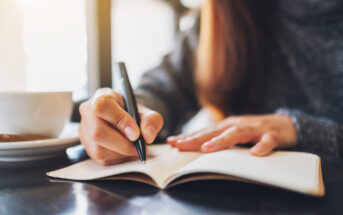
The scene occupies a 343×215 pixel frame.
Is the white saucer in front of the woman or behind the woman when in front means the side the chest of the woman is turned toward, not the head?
in front

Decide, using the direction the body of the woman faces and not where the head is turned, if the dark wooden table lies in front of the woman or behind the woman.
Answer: in front

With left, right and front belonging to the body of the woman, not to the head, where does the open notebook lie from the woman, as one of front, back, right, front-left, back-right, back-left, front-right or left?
front-left

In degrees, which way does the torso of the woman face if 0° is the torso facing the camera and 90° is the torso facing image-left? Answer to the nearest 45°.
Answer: approximately 45°

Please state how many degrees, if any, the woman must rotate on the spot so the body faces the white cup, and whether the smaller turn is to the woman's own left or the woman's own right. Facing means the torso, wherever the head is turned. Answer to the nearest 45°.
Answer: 0° — they already face it
